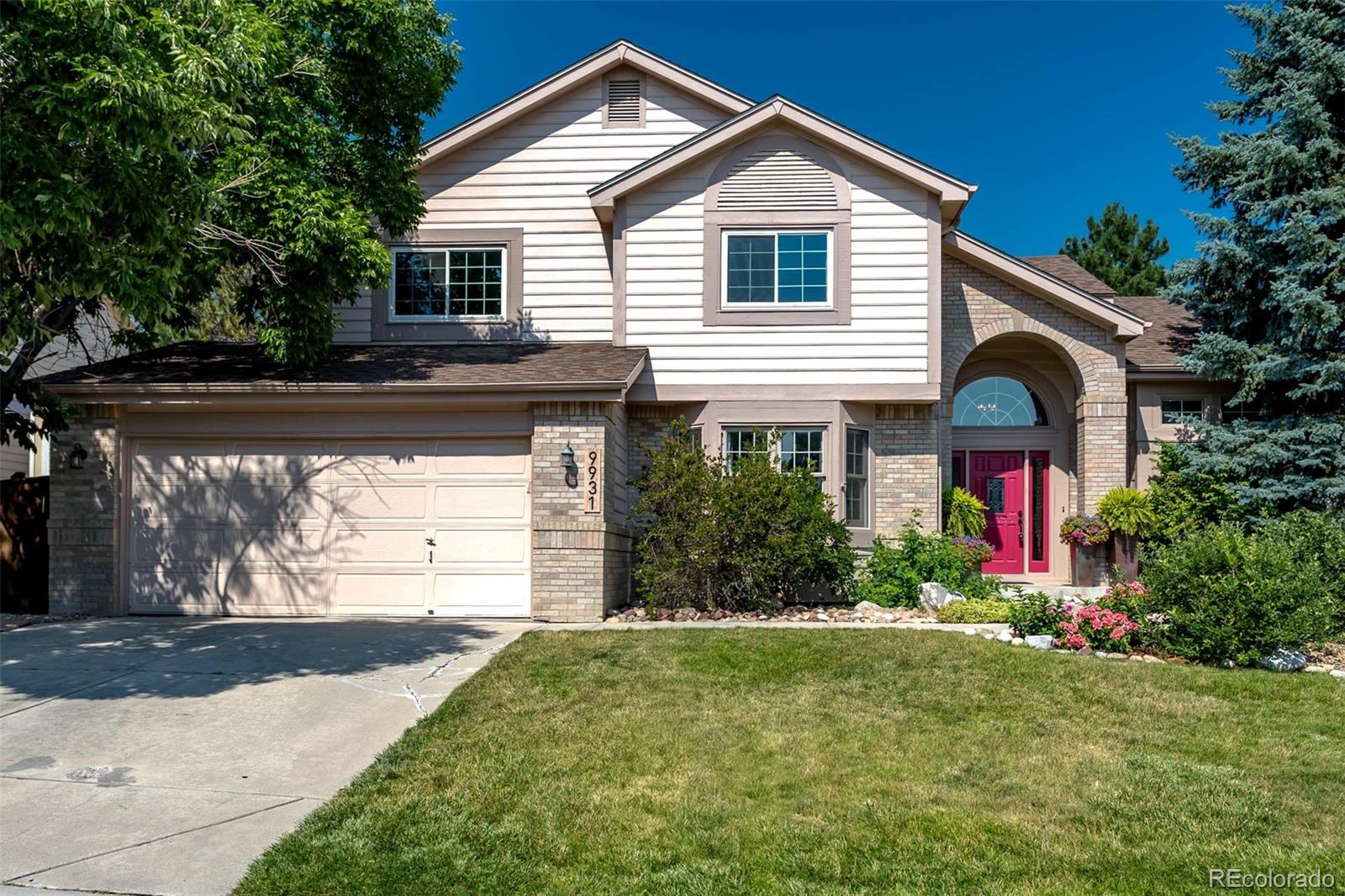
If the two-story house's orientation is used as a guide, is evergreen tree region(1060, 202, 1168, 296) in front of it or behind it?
behind

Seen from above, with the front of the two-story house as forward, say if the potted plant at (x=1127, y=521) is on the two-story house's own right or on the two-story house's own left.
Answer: on the two-story house's own left

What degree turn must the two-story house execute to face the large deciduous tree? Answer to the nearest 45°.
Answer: approximately 45° to its right

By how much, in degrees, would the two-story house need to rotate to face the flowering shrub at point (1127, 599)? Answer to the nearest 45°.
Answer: approximately 45° to its left

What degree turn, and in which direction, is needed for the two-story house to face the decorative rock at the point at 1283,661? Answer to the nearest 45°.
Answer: approximately 45° to its left

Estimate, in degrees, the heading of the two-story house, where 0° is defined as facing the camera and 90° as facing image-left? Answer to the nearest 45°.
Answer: approximately 0°

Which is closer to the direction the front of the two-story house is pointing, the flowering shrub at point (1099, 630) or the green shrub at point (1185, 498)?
the flowering shrub

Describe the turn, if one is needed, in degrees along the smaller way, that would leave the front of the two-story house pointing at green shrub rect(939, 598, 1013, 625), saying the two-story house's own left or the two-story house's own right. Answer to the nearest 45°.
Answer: approximately 45° to the two-story house's own left

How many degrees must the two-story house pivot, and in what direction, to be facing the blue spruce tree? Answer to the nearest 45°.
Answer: approximately 90° to its left

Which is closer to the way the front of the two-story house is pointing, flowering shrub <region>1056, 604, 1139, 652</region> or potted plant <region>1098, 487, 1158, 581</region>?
the flowering shrub
